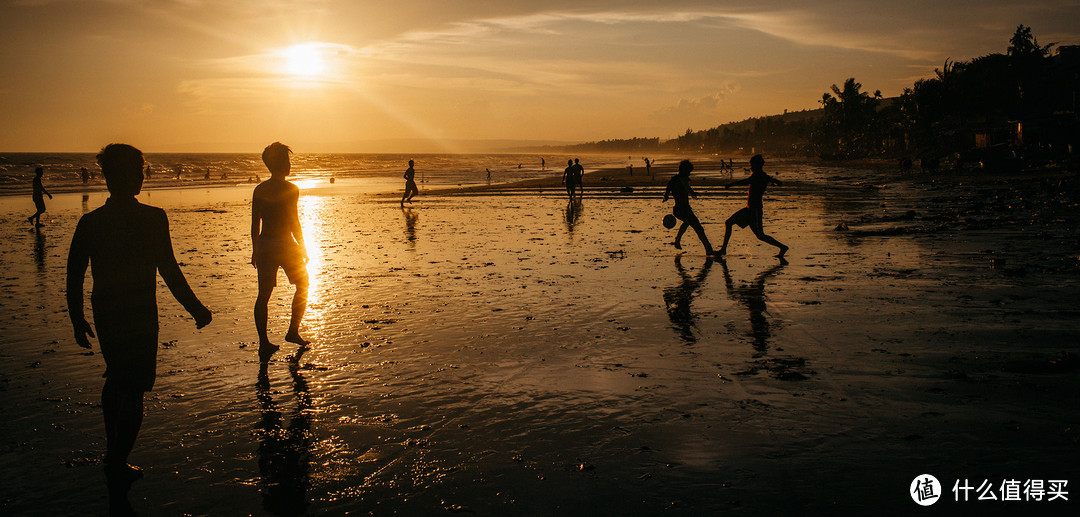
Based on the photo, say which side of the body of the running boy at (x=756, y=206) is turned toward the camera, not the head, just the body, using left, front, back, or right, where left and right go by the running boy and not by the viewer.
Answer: left

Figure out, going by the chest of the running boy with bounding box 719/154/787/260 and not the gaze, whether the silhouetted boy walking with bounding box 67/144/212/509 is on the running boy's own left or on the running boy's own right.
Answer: on the running boy's own left

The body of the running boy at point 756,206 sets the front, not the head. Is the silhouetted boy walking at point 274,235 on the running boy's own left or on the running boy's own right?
on the running boy's own left
